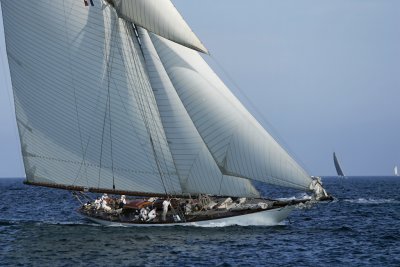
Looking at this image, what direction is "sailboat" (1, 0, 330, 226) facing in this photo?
to the viewer's right
